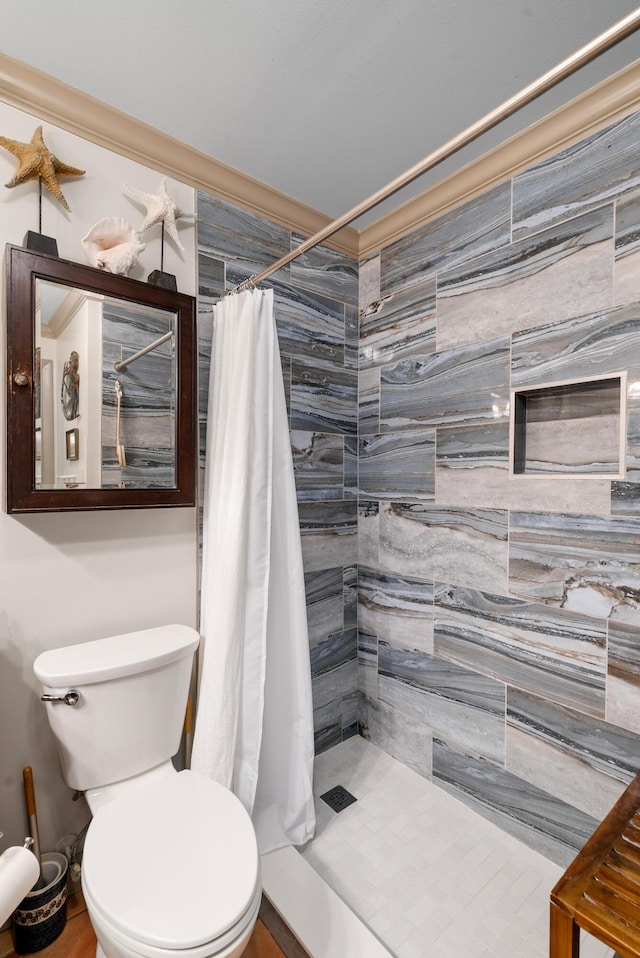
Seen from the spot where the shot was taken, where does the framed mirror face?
facing the viewer and to the right of the viewer

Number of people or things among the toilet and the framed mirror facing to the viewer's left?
0

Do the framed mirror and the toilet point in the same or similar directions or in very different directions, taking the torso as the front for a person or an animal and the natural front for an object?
same or similar directions

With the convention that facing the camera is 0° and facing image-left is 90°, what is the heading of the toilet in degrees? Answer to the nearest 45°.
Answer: approximately 315°
